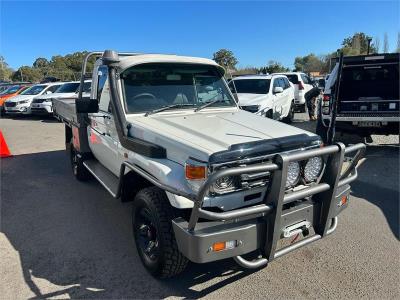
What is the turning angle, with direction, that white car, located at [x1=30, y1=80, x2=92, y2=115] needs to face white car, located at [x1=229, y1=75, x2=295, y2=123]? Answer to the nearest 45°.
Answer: approximately 90° to its left

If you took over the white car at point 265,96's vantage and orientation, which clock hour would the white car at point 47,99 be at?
the white car at point 47,99 is roughly at 2 o'clock from the white car at point 265,96.

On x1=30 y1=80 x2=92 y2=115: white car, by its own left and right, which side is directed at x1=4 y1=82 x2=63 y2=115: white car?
right

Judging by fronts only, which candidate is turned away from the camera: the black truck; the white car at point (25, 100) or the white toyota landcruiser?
the black truck

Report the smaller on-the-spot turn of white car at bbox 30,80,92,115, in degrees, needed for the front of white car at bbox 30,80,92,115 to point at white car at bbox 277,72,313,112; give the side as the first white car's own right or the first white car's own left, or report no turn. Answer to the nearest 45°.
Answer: approximately 135° to the first white car's own left

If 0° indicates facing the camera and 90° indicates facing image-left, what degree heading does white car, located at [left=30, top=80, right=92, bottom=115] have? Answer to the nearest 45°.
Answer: approximately 45°

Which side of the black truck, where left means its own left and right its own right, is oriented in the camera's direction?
back

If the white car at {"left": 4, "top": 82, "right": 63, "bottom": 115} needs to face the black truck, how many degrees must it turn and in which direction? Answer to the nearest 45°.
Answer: approximately 90° to its left

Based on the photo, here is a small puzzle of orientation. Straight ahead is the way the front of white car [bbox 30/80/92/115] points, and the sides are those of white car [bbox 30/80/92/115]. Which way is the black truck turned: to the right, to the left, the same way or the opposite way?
the opposite way

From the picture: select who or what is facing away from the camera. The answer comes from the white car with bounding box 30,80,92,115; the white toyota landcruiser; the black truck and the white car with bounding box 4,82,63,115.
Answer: the black truck

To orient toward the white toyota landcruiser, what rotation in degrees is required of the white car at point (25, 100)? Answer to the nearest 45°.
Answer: approximately 45° to its left

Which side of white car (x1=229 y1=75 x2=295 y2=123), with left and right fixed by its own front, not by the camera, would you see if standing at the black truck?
left

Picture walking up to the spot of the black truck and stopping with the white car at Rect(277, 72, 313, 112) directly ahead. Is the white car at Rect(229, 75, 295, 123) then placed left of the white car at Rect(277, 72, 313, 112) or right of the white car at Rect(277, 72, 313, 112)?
left

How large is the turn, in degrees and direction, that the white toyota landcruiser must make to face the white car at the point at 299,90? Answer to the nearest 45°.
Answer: approximately 135° to its left
